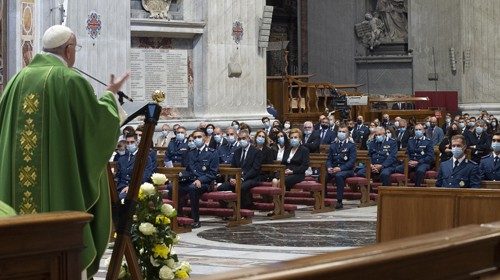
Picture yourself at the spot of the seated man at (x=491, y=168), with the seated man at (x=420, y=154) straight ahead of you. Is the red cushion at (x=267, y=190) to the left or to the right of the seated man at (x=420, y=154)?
left

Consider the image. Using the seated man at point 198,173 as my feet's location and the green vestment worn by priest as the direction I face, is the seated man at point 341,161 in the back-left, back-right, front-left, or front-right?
back-left

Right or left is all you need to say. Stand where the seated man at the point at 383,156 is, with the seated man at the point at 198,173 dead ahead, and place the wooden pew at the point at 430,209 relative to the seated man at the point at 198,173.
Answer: left

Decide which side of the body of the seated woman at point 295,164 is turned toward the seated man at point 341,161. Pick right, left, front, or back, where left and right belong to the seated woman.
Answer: back

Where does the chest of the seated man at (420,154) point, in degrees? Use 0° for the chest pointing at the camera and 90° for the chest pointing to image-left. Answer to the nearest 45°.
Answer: approximately 45°

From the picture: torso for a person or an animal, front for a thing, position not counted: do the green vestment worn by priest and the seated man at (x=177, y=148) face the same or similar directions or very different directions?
very different directions

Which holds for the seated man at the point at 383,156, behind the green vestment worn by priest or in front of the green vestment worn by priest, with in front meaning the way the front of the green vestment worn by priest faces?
in front

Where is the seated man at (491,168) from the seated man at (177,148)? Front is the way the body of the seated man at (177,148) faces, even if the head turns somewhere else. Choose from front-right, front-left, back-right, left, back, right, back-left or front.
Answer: left

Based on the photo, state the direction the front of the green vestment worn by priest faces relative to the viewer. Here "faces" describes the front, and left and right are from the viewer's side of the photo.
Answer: facing away from the viewer and to the right of the viewer
